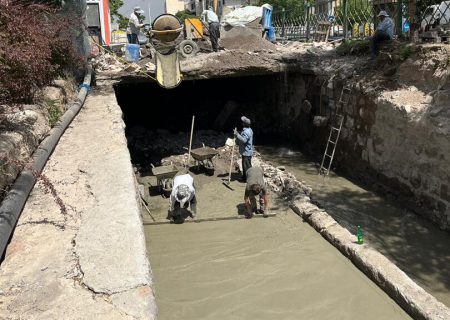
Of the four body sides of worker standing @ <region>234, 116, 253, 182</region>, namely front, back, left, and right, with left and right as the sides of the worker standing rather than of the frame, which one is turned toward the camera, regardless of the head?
left

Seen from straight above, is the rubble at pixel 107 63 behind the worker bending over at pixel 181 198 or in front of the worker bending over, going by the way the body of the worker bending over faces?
behind

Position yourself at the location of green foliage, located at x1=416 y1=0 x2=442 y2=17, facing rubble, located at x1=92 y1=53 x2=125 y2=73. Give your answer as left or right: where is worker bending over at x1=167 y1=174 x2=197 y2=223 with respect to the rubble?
left

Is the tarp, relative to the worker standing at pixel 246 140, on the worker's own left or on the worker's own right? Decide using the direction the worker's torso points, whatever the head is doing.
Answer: on the worker's own right

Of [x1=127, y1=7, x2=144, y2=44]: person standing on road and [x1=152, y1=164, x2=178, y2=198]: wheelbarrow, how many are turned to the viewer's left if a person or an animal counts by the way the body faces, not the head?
0

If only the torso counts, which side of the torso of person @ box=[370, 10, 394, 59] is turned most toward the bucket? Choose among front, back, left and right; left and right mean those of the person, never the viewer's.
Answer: front

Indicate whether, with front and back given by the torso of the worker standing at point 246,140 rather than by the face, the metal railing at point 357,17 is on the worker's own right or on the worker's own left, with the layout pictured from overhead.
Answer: on the worker's own right

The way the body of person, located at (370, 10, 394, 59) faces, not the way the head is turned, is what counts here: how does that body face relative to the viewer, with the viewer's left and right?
facing to the left of the viewer

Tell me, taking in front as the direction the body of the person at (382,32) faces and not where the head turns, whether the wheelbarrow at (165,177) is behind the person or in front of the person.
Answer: in front
